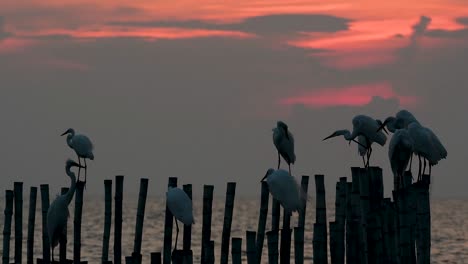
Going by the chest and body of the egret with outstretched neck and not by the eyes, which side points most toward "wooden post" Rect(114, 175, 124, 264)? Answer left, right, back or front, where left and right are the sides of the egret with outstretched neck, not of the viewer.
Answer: front

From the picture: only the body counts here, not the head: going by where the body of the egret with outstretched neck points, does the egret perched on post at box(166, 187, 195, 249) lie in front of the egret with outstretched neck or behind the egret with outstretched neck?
in front

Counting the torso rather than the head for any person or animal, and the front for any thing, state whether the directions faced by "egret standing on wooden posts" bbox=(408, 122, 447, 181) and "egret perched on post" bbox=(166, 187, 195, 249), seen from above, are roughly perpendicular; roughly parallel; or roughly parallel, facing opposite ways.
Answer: roughly parallel

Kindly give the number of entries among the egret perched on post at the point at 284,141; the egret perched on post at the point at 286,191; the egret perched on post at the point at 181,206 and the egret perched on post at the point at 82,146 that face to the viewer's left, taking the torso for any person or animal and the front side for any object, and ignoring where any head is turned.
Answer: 4

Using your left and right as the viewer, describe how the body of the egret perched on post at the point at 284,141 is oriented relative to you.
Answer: facing to the left of the viewer

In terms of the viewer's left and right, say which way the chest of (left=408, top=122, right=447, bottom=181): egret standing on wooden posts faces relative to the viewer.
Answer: facing to the left of the viewer

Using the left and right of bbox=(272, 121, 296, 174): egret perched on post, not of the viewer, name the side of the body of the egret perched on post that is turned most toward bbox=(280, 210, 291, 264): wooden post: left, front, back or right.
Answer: left

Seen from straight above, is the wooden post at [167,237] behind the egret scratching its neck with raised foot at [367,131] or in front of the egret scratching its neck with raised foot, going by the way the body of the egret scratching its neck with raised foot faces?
in front

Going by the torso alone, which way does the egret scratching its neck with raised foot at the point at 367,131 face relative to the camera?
to the viewer's left

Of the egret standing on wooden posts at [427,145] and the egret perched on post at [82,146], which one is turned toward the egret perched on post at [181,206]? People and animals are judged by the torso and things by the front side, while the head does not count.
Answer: the egret standing on wooden posts

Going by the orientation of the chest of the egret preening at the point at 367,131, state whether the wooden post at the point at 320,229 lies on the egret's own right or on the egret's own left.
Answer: on the egret's own left

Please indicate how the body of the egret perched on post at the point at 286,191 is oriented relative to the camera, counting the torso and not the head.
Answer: to the viewer's left
